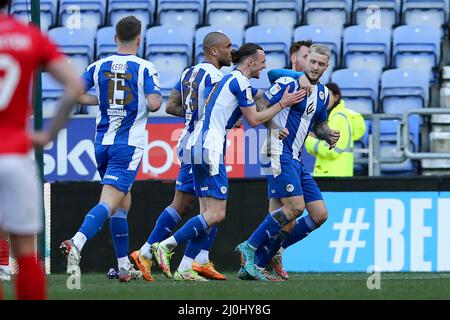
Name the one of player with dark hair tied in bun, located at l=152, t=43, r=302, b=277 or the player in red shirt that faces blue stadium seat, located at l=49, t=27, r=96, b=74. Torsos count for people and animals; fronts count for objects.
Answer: the player in red shirt

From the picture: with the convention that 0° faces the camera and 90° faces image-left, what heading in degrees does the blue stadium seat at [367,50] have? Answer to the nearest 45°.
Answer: approximately 0°

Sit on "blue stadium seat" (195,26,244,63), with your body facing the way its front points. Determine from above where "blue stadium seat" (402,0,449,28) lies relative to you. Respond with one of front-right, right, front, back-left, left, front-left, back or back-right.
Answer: left

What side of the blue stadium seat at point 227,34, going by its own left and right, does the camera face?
front

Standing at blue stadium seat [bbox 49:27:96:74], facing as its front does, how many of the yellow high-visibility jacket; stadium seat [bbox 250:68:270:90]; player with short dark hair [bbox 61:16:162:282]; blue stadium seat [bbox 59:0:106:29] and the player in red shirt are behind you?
1

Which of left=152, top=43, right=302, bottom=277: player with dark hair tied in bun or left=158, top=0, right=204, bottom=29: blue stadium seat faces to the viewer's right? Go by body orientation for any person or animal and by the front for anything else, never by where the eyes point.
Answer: the player with dark hair tied in bun

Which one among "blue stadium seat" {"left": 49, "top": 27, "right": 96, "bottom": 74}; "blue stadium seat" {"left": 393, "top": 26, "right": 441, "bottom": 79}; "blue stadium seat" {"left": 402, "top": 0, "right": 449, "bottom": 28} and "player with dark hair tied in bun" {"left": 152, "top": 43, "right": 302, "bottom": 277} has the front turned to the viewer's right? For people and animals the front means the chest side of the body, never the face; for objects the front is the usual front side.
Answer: the player with dark hair tied in bun

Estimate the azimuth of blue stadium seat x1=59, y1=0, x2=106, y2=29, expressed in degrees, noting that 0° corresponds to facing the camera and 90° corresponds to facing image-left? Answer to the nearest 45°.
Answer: approximately 0°

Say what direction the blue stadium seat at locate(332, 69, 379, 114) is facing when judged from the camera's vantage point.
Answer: facing the viewer

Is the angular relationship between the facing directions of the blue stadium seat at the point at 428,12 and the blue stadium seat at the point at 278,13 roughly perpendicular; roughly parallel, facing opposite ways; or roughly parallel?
roughly parallel

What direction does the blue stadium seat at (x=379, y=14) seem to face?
toward the camera

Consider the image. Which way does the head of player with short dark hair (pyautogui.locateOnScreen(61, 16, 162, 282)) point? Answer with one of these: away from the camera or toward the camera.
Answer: away from the camera

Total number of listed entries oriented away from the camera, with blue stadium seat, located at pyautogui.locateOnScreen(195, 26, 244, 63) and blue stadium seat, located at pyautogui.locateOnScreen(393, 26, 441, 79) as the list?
0

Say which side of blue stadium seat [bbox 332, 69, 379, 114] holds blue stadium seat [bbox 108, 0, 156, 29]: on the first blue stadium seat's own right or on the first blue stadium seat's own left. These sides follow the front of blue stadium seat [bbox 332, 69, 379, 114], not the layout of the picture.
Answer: on the first blue stadium seat's own right

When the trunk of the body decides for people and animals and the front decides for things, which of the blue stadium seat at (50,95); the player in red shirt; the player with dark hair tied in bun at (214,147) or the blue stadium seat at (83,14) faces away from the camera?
the player in red shirt

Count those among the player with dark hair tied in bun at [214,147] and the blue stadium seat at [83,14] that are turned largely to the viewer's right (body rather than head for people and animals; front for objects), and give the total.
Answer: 1

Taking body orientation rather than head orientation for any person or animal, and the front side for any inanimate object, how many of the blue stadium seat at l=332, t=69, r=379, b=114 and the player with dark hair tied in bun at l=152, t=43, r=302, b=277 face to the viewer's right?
1

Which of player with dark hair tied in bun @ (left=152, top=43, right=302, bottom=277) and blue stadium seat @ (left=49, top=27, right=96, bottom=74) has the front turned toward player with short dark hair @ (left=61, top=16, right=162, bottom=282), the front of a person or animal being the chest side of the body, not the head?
the blue stadium seat
